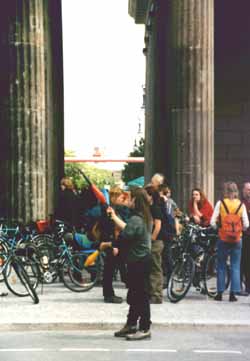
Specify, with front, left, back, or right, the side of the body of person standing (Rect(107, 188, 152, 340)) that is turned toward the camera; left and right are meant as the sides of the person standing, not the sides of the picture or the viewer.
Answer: left

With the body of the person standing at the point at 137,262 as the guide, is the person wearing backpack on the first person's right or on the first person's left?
on the first person's right

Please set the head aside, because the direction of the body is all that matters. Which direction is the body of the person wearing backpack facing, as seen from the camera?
away from the camera

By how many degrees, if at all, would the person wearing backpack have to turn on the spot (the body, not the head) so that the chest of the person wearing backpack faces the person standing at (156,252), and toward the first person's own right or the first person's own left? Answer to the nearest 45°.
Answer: approximately 135° to the first person's own left

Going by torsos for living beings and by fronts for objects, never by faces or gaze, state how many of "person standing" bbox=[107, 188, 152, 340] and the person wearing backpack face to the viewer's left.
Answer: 1
